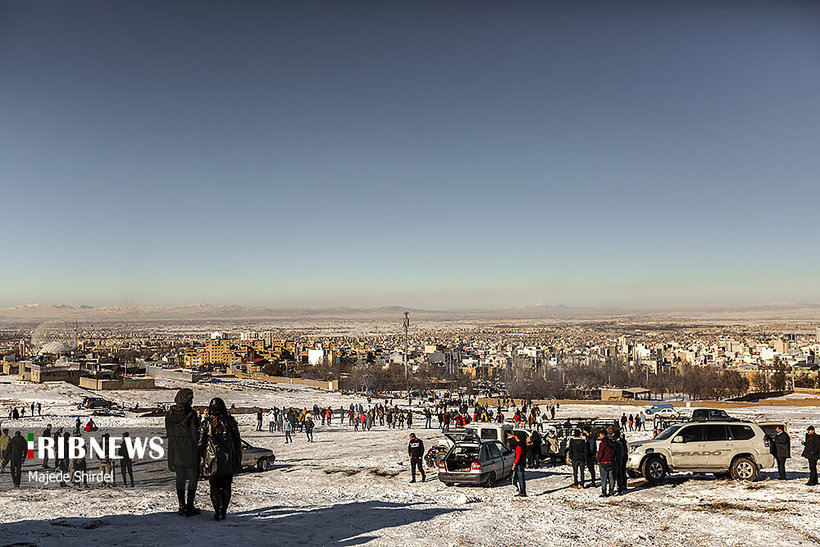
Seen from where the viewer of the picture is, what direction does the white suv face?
facing to the left of the viewer

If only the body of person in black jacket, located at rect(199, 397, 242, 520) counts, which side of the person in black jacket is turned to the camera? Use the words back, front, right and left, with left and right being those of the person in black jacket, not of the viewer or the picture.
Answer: back

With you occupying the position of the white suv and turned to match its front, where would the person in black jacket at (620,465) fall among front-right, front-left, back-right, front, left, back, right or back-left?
front-left

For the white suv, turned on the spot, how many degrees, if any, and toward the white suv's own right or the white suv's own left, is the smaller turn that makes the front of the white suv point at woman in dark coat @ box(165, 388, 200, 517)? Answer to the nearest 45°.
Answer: approximately 45° to the white suv's own left

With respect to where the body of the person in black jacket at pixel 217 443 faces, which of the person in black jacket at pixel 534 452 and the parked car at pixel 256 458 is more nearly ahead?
the parked car

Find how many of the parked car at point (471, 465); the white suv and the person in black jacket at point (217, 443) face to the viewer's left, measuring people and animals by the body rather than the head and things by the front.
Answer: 1

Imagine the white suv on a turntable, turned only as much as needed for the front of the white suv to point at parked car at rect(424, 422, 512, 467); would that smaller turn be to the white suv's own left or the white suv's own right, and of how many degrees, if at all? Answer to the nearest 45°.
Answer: approximately 45° to the white suv's own right

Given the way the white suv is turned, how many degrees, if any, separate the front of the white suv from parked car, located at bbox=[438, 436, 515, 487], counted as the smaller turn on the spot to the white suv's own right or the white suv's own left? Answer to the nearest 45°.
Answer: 0° — it already faces it

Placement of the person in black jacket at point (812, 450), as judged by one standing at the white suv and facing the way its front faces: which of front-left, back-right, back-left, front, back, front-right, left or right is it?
back

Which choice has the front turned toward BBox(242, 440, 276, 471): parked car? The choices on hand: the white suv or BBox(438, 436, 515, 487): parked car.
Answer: the white suv

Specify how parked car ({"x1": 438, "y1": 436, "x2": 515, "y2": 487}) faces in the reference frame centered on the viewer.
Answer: facing away from the viewer and to the right of the viewer

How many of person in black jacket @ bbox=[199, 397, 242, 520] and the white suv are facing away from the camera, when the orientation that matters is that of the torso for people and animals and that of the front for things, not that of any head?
1

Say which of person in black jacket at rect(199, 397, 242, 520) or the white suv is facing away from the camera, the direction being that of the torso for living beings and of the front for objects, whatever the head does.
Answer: the person in black jacket
